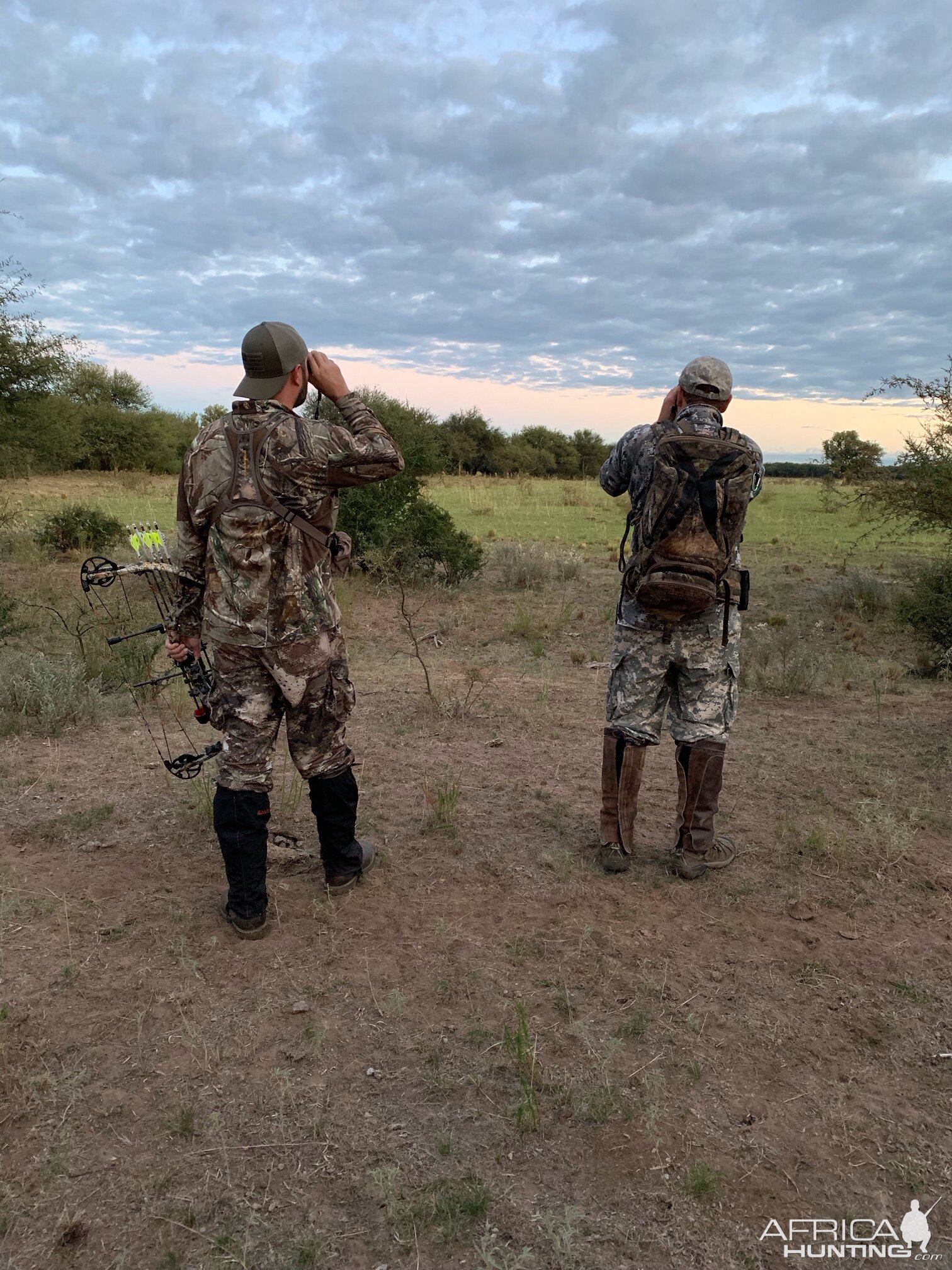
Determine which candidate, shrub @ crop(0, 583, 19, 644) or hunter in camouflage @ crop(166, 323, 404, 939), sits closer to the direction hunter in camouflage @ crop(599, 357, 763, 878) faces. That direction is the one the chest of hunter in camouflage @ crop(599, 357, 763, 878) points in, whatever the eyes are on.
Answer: the shrub

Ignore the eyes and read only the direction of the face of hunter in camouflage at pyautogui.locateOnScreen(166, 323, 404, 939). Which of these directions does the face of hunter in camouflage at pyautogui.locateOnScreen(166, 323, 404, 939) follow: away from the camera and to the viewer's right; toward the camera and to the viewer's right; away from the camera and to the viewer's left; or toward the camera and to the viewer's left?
away from the camera and to the viewer's right

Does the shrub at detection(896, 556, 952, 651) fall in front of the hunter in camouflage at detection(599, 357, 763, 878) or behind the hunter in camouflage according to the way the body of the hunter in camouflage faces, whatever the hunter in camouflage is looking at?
in front

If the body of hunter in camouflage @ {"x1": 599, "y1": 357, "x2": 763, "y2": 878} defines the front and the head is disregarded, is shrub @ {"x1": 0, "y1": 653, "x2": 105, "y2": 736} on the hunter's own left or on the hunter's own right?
on the hunter's own left

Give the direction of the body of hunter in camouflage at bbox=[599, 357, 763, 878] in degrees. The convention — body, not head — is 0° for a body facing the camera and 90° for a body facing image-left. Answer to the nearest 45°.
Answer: approximately 180°

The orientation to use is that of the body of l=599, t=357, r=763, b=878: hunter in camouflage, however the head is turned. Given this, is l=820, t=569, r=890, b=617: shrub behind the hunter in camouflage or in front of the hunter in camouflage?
in front

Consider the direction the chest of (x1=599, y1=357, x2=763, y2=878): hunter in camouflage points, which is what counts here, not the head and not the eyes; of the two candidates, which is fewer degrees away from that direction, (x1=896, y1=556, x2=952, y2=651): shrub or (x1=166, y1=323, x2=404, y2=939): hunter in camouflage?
the shrub

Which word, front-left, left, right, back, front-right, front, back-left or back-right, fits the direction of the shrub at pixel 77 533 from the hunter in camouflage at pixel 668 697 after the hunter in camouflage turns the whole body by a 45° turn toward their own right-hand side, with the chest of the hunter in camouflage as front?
left

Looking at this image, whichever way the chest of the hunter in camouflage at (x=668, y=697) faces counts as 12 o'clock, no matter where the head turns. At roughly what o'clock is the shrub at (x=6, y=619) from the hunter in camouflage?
The shrub is roughly at 10 o'clock from the hunter in camouflage.

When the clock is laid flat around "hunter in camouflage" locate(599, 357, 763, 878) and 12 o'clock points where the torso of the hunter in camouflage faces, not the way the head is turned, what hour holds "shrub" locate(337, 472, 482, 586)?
The shrub is roughly at 11 o'clock from the hunter in camouflage.

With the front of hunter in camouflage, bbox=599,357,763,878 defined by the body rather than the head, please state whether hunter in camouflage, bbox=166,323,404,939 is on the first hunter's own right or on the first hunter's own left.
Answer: on the first hunter's own left
